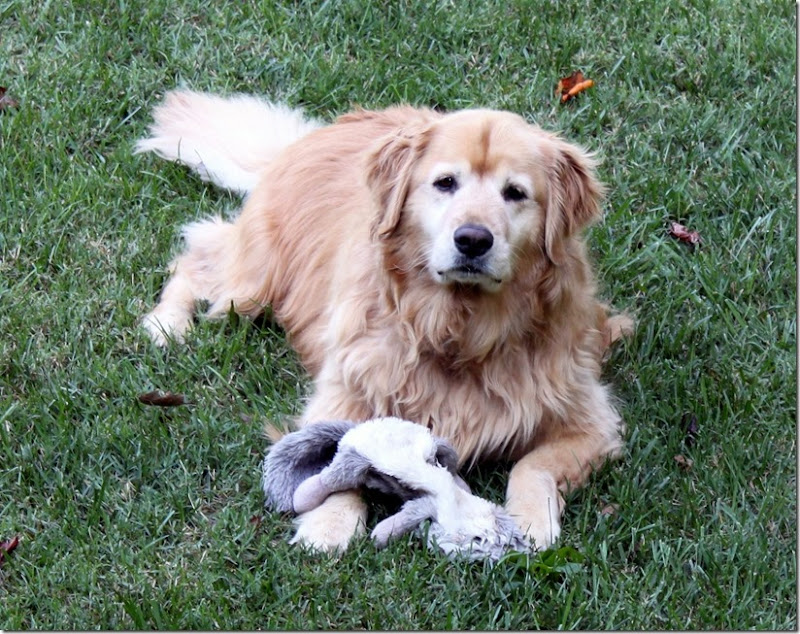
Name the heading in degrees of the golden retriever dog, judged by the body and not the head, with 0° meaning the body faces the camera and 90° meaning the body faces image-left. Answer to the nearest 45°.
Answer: approximately 315°

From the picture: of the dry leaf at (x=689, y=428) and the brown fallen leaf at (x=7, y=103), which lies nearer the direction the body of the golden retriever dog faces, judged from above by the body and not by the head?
the dry leaf

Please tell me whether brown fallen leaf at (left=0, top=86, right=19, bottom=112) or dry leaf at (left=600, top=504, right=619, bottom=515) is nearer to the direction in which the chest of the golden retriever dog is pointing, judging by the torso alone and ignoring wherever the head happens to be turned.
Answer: the dry leaf

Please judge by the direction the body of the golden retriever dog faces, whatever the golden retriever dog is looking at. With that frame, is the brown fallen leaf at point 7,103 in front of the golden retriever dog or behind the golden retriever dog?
behind

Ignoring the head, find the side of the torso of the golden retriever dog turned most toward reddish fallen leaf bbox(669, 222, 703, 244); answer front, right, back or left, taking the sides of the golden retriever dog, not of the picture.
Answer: left

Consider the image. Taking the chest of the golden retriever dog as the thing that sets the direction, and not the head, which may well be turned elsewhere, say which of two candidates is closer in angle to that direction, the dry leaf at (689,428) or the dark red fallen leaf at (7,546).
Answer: the dry leaf

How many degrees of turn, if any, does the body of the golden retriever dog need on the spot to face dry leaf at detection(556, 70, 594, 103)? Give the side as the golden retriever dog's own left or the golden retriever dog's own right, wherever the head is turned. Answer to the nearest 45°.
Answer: approximately 135° to the golden retriever dog's own left

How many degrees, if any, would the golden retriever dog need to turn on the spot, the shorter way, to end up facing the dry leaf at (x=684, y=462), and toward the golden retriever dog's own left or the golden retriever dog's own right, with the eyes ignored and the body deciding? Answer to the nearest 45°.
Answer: approximately 45° to the golden retriever dog's own left

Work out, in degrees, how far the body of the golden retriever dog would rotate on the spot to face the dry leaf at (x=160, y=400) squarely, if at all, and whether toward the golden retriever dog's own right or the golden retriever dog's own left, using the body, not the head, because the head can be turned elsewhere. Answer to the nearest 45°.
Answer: approximately 135° to the golden retriever dog's own right

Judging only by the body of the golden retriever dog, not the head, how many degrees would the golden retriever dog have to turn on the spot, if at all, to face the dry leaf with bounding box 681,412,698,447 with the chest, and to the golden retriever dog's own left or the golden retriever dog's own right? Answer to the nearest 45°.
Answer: approximately 45° to the golden retriever dog's own left

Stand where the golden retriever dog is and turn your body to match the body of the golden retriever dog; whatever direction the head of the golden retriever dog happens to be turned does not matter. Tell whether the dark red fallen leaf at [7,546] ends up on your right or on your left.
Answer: on your right
